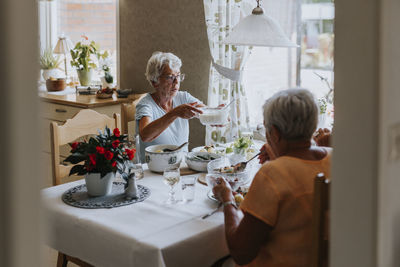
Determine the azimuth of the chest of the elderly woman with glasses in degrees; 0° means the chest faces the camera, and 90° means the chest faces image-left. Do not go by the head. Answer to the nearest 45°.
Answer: approximately 315°

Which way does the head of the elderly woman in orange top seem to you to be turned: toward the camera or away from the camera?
away from the camera

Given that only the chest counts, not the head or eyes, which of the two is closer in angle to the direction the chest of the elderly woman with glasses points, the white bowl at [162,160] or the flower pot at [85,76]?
the white bowl

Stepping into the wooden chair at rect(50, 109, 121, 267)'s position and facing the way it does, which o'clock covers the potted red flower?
The potted red flower is roughly at 1 o'clock from the wooden chair.

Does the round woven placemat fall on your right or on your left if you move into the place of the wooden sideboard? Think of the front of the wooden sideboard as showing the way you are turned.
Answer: on your left

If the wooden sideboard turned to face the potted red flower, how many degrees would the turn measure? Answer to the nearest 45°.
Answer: approximately 45° to its left

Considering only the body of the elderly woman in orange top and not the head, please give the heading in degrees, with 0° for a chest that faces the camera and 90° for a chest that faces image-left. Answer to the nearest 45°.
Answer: approximately 135°

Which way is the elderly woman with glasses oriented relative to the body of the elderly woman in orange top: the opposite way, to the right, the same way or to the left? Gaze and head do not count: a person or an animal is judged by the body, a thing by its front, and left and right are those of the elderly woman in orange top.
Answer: the opposite way
